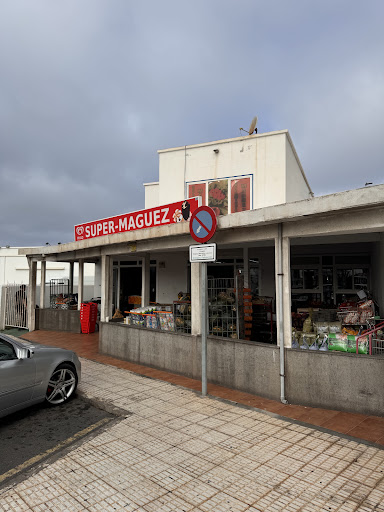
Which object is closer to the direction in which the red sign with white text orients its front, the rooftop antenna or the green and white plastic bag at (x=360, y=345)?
the green and white plastic bag

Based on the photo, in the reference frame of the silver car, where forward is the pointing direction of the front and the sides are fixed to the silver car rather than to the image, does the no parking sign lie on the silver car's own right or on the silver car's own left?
on the silver car's own right

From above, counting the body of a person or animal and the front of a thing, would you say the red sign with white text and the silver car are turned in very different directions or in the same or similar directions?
very different directions

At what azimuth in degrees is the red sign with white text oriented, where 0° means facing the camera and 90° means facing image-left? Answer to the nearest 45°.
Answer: approximately 45°

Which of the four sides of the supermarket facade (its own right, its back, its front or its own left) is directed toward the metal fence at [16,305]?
right

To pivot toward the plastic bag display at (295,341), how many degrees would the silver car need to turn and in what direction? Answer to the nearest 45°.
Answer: approximately 45° to its right

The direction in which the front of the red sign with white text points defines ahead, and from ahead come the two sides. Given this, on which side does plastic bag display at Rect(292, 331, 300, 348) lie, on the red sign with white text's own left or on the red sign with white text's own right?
on the red sign with white text's own left

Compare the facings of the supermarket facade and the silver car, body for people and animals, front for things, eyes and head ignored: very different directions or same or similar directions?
very different directions

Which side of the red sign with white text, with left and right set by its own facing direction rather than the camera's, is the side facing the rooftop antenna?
back

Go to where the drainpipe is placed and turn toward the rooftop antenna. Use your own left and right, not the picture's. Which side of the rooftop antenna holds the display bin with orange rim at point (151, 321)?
left
